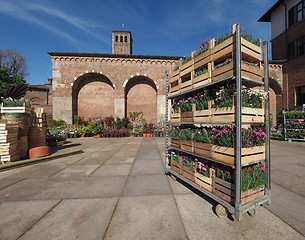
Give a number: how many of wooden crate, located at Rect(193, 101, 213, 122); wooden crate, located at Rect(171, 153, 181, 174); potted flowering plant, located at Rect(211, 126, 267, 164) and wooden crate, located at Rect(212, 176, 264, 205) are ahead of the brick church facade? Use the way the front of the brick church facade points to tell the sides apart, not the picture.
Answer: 4

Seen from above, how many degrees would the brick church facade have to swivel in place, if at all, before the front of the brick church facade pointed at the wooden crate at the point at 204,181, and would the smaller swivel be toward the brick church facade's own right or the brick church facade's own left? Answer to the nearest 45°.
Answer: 0° — it already faces it

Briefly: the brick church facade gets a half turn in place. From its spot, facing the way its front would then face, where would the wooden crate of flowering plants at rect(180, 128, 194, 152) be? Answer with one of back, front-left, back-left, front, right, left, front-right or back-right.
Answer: back

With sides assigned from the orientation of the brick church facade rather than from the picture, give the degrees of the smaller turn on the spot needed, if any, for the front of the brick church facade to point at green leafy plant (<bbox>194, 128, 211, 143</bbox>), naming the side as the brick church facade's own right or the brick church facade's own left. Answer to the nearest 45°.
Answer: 0° — it already faces it

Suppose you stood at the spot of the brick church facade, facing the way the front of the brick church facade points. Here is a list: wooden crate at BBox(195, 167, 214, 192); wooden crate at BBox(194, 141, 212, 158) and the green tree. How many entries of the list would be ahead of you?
2

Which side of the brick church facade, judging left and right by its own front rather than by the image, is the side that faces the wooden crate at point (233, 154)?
front

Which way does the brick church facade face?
toward the camera

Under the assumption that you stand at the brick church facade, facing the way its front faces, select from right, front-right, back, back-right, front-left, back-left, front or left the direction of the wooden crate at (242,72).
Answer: front

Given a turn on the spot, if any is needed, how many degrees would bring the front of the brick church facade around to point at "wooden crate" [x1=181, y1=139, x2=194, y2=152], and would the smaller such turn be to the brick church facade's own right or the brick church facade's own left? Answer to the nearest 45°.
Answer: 0° — it already faces it

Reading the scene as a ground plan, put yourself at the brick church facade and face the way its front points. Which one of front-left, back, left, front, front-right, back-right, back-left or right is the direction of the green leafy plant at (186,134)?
front

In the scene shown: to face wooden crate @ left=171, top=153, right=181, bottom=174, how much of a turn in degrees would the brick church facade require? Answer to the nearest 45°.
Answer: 0° — it already faces it

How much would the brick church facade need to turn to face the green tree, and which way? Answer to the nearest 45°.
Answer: approximately 135° to its right

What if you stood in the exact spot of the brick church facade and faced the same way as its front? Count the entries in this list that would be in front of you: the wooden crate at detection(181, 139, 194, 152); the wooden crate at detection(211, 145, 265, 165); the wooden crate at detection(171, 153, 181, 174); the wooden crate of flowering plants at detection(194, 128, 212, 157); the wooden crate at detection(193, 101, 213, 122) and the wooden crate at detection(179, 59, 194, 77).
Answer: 6

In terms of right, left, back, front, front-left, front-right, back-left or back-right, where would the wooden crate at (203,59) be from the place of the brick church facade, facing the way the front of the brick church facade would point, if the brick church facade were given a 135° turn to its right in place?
back-left

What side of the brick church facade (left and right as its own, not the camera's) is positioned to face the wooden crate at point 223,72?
front
